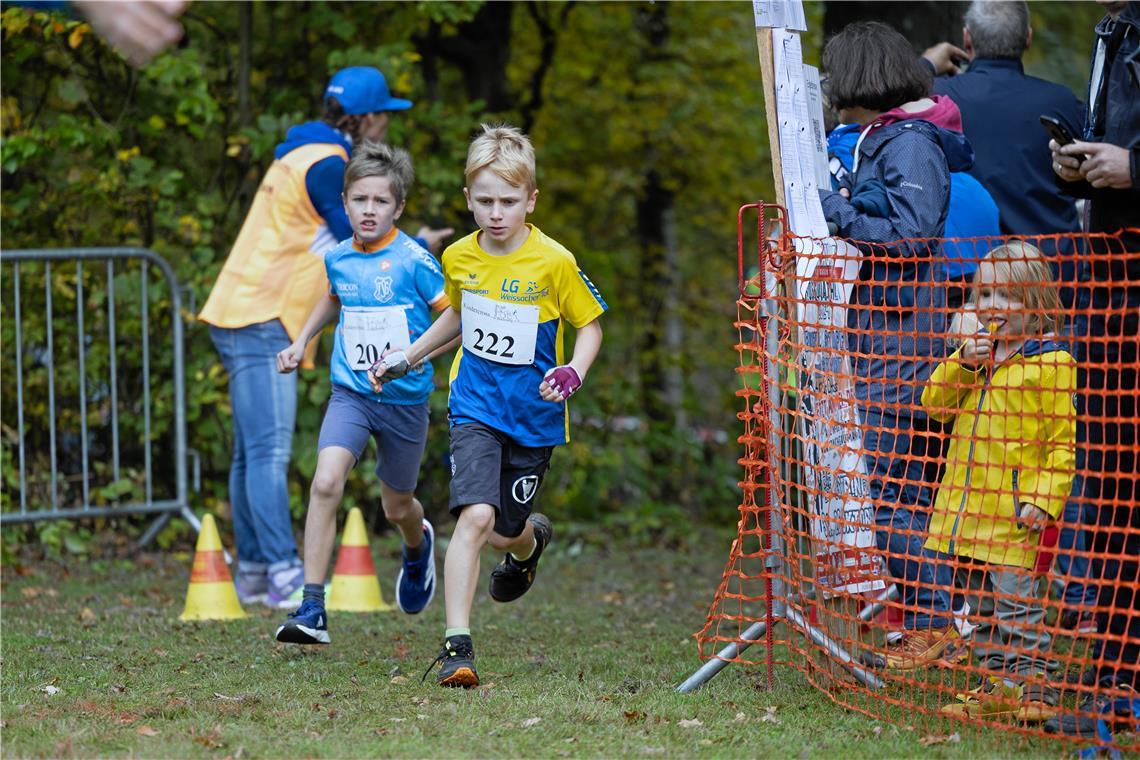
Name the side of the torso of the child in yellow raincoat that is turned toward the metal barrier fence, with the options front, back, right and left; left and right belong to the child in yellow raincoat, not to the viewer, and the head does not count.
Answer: right

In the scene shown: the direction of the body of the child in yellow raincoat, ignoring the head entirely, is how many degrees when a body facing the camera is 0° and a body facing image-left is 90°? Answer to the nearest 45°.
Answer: approximately 45°

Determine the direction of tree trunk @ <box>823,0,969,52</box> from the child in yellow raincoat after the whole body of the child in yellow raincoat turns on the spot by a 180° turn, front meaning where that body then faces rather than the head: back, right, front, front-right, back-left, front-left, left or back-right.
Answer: front-left

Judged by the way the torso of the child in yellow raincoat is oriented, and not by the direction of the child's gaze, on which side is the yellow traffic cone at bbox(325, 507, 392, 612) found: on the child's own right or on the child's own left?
on the child's own right

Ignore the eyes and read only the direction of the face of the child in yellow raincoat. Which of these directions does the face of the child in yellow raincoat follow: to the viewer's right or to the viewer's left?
to the viewer's left

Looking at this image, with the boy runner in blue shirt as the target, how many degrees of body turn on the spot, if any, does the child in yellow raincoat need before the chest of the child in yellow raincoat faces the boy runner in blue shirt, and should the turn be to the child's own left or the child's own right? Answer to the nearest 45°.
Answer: approximately 45° to the child's own right

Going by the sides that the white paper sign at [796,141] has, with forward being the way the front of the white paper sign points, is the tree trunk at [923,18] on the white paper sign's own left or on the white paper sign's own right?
on the white paper sign's own left
